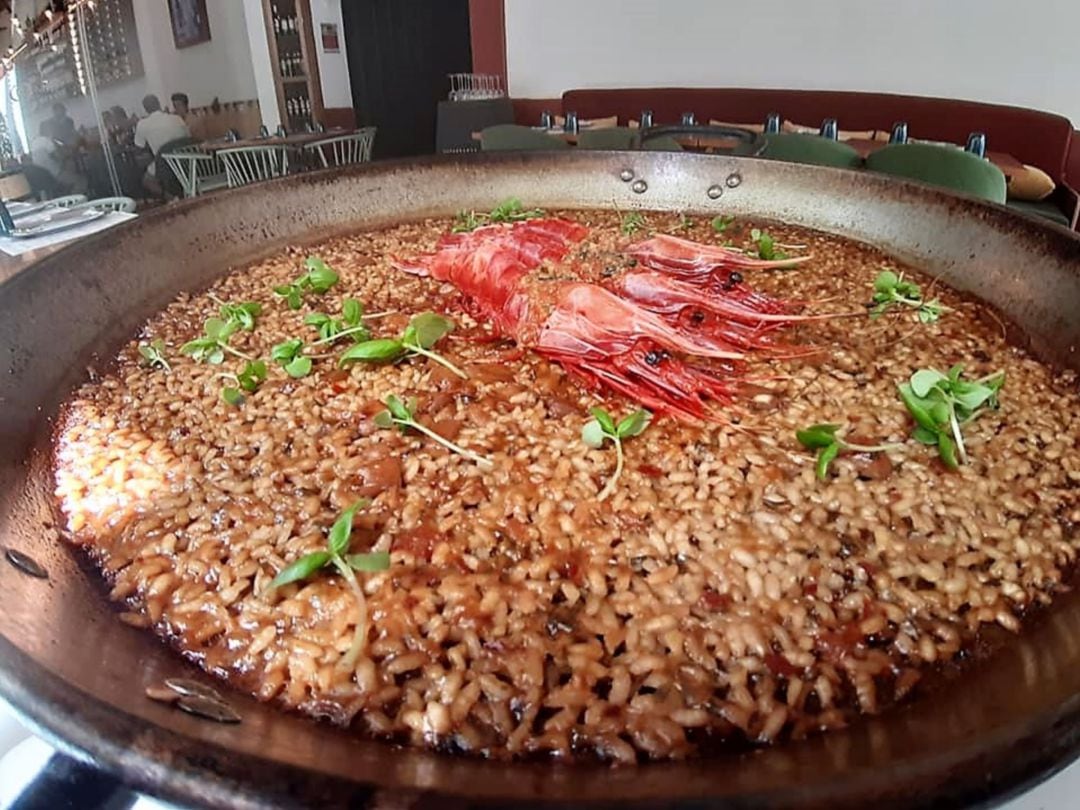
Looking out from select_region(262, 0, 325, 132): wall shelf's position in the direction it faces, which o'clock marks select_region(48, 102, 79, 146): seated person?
The seated person is roughly at 1 o'clock from the wall shelf.

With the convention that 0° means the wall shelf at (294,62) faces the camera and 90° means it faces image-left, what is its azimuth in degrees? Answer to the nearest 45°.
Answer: approximately 0°

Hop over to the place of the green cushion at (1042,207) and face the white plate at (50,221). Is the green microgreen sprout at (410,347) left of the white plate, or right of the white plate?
left

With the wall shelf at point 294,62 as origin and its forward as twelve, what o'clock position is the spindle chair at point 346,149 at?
The spindle chair is roughly at 11 o'clock from the wall shelf.

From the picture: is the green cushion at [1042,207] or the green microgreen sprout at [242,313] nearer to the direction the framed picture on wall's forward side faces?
the green microgreen sprout

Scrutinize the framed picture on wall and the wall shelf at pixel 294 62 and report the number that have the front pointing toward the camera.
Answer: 2

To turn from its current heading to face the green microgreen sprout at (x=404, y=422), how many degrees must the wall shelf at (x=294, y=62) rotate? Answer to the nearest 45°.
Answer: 0° — it already faces it

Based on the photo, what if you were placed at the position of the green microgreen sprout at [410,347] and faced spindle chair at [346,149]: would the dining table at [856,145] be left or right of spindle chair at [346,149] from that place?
right

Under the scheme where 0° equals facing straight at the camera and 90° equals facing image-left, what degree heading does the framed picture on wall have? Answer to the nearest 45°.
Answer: approximately 0°
